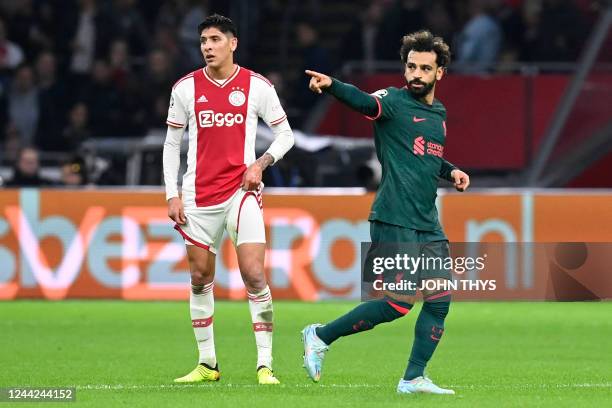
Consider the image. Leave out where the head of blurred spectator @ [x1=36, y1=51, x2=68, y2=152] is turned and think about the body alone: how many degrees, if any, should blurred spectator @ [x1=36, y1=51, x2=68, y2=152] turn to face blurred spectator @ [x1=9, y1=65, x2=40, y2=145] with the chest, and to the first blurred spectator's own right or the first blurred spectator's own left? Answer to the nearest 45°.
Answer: approximately 90° to the first blurred spectator's own right

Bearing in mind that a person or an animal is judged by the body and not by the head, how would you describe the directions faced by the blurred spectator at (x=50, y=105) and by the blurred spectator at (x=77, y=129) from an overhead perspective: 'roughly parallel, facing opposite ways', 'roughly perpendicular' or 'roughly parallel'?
roughly parallel

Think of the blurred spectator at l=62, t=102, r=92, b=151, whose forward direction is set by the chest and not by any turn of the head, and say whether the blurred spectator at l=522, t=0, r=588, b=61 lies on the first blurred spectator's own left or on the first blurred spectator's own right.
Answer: on the first blurred spectator's own left

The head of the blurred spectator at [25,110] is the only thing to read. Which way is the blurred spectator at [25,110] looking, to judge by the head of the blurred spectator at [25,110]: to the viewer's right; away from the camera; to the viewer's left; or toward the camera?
toward the camera

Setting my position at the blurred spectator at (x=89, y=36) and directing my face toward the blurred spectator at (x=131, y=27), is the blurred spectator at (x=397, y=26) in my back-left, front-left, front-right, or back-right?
front-right

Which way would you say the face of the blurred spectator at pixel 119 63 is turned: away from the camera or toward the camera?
toward the camera

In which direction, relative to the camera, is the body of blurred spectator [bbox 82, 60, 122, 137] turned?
toward the camera

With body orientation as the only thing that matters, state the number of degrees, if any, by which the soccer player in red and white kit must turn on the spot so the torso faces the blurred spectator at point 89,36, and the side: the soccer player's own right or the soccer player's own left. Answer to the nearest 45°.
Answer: approximately 180°

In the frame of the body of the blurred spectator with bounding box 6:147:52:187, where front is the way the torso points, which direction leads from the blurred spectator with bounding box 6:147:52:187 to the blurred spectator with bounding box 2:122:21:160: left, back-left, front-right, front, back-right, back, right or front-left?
back

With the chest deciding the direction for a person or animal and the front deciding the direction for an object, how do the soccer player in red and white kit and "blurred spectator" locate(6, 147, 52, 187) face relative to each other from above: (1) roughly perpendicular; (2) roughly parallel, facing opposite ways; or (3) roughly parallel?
roughly parallel

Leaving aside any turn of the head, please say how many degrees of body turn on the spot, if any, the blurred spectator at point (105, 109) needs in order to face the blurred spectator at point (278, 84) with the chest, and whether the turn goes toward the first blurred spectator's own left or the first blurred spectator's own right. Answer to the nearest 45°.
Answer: approximately 45° to the first blurred spectator's own left

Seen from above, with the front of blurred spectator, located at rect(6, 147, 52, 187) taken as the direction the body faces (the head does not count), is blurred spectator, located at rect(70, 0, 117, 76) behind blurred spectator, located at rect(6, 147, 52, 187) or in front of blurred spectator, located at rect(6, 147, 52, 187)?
behind

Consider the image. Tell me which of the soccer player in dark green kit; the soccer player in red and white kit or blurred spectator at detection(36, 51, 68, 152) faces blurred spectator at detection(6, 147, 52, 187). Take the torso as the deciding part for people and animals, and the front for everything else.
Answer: blurred spectator at detection(36, 51, 68, 152)

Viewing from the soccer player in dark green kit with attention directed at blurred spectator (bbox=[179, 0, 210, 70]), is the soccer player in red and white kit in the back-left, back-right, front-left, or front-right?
front-left

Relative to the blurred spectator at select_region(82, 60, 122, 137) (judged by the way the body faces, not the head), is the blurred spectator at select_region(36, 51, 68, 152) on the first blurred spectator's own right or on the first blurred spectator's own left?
on the first blurred spectator's own right

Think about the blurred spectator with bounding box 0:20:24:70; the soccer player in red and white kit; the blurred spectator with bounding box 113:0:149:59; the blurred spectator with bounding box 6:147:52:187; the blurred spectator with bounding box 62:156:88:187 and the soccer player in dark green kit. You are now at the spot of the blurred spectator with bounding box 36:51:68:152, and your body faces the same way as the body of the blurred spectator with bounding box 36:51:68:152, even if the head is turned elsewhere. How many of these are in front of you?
4

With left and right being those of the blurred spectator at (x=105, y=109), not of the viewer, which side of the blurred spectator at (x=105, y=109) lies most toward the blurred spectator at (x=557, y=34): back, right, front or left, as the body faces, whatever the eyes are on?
left

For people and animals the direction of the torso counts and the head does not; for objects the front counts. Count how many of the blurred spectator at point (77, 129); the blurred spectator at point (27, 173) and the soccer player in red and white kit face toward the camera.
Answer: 3
